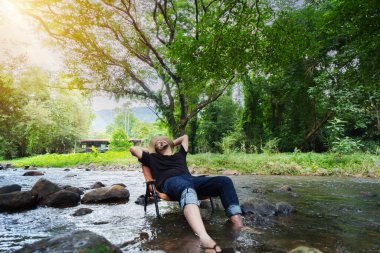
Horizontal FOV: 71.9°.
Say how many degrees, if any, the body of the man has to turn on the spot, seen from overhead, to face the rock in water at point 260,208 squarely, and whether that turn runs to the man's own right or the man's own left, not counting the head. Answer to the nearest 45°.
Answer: approximately 90° to the man's own left

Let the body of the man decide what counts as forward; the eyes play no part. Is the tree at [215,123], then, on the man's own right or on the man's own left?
on the man's own left

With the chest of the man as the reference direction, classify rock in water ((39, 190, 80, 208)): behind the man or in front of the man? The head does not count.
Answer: behind

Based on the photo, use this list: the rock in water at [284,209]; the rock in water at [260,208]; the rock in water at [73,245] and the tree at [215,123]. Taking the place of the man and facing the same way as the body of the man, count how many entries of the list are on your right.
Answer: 1

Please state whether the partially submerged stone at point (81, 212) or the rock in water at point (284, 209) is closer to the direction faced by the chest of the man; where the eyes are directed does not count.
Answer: the rock in water

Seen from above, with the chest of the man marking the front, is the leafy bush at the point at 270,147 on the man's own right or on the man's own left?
on the man's own left

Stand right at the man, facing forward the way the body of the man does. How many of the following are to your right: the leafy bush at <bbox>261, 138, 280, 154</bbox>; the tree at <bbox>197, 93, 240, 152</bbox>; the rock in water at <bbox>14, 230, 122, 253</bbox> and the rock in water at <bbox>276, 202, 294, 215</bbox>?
1

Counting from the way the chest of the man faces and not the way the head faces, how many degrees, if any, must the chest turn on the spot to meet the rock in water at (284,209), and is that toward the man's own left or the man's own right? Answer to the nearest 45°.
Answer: approximately 90° to the man's own left

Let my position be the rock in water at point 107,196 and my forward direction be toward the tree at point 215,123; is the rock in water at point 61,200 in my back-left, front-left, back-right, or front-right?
back-left
